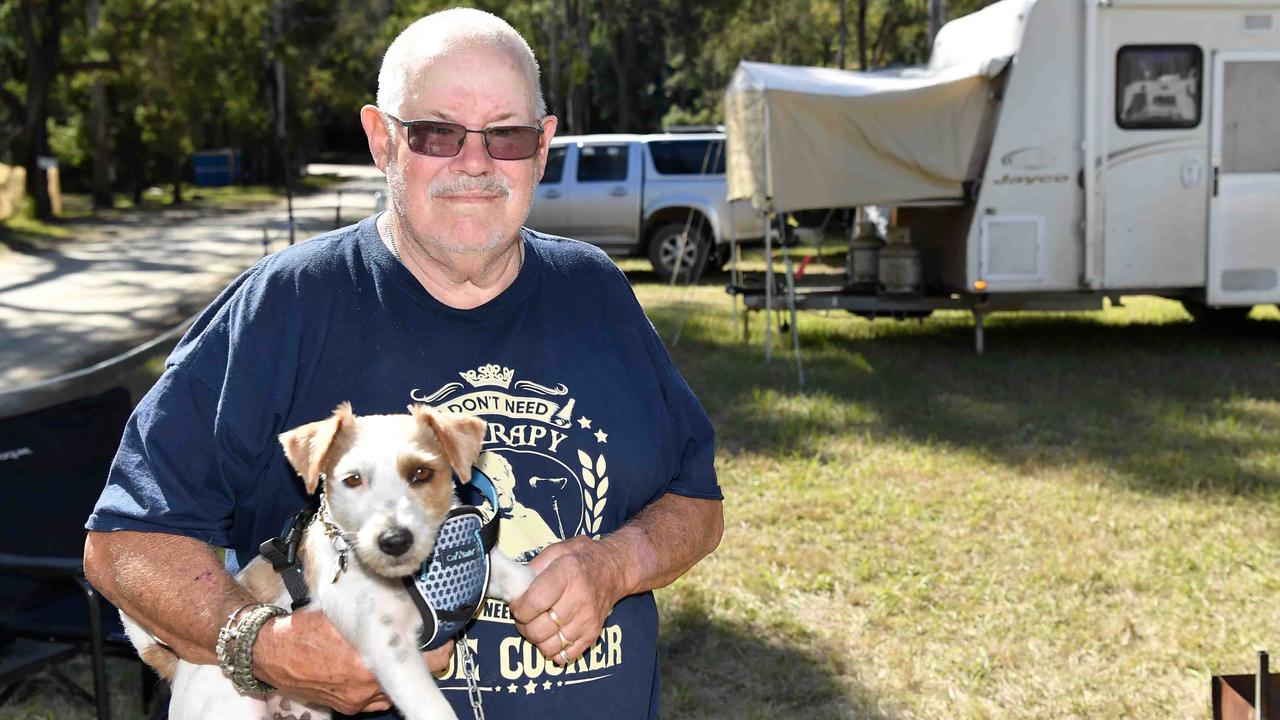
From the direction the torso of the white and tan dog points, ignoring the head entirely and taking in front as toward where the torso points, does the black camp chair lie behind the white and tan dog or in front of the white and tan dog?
behind

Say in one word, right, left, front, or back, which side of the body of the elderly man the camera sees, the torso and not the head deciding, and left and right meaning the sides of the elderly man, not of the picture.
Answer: front

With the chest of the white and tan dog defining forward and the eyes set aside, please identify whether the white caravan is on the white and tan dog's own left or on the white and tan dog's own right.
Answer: on the white and tan dog's own left

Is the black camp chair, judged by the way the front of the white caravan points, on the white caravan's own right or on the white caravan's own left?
on the white caravan's own left

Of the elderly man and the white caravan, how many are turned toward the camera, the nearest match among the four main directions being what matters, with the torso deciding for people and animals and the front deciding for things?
1

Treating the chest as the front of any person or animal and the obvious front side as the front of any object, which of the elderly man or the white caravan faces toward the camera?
the elderly man

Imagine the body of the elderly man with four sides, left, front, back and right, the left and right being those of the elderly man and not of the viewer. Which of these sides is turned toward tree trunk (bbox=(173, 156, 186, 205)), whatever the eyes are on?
back

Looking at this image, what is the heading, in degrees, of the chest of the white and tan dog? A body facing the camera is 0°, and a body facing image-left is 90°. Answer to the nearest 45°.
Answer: approximately 315°

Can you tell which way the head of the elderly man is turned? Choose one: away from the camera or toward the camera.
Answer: toward the camera

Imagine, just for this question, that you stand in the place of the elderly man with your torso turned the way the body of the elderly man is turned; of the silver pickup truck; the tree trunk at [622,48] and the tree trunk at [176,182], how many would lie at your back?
3

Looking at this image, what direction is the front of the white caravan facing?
to the viewer's left

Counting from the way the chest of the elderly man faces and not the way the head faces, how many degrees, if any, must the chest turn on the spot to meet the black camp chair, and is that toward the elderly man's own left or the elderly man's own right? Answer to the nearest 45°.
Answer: approximately 135° to the elderly man's own right

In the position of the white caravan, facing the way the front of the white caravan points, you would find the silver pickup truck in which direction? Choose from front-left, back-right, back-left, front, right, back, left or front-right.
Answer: front-right
